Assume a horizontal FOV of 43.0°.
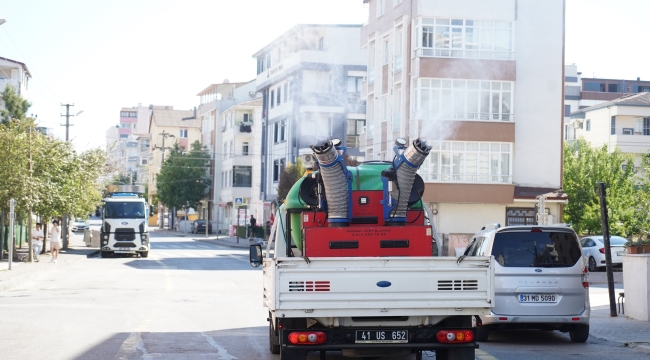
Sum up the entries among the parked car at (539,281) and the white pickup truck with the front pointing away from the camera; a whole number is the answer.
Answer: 2

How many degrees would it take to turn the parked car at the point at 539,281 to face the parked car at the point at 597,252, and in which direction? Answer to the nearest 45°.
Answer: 0° — it already faces it

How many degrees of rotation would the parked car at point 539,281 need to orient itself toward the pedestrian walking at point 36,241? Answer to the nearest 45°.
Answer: approximately 45° to its left

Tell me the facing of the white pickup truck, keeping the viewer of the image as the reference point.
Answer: facing away from the viewer

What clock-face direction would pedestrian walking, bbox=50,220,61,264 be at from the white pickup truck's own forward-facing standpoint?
The pedestrian walking is roughly at 11 o'clock from the white pickup truck.

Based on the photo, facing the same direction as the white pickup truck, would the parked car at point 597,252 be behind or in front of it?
in front

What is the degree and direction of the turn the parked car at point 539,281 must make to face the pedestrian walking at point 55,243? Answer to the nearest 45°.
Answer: approximately 45° to its left

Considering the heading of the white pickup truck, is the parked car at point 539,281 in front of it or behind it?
in front

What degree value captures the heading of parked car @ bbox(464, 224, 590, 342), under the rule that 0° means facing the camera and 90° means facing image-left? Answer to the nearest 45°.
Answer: approximately 180°
